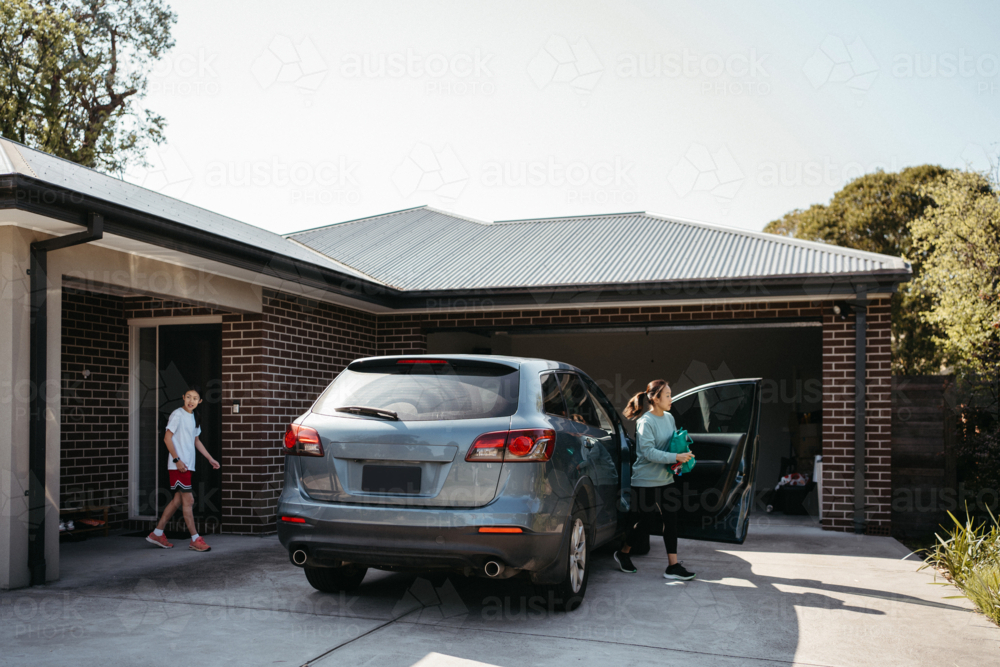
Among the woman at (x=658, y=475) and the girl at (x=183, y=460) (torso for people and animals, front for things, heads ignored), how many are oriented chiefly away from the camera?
0

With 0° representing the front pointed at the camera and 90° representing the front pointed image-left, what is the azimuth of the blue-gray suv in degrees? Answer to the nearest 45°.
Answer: approximately 225°

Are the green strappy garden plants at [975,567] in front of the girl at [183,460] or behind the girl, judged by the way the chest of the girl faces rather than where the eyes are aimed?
in front

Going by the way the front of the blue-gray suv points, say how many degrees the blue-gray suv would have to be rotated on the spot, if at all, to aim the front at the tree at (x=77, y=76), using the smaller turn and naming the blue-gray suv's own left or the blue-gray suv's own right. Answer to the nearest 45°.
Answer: approximately 90° to the blue-gray suv's own left

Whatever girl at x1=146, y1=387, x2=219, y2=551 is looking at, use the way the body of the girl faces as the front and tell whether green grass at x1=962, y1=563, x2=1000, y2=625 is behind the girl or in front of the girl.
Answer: in front

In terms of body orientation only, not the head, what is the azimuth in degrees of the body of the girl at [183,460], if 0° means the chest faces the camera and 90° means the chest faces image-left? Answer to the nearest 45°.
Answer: approximately 315°

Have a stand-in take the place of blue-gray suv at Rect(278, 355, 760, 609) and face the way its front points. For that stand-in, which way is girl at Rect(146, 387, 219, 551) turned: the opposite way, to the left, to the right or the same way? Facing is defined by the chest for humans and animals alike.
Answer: to the right

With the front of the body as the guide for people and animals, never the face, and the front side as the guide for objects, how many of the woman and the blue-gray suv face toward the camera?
0

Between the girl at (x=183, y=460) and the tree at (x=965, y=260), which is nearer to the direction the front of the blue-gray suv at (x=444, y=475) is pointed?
the tree

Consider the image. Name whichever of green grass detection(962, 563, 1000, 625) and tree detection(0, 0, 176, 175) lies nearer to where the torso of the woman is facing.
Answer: the green grass

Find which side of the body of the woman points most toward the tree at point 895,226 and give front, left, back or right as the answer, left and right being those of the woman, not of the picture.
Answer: left

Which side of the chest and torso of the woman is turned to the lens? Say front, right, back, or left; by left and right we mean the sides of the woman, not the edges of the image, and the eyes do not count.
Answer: right

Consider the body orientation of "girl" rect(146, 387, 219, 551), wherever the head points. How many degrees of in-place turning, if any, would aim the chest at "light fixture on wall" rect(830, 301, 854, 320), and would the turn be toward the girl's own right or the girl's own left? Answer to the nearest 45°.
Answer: approximately 45° to the girl's own left
